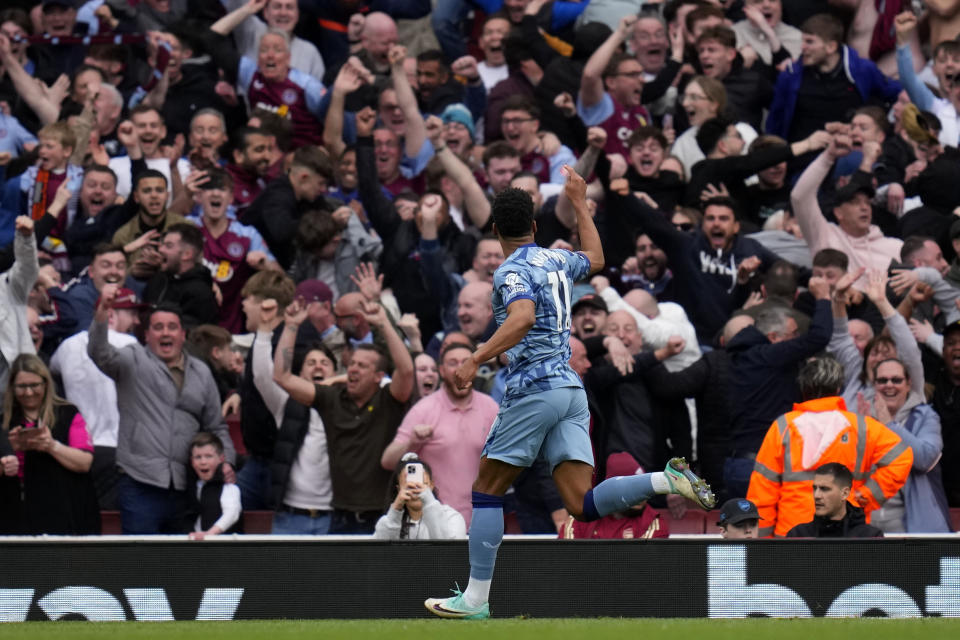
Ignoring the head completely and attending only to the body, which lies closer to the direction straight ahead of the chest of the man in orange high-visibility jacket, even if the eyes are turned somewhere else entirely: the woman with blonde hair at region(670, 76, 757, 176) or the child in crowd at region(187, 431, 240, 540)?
the woman with blonde hair

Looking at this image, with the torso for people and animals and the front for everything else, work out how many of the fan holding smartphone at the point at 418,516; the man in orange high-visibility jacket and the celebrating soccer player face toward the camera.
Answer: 1

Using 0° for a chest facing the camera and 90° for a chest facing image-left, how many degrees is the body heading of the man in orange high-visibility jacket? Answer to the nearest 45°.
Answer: approximately 180°

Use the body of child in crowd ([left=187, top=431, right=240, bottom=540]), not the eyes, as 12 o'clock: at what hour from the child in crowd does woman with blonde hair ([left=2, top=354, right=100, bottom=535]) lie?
The woman with blonde hair is roughly at 2 o'clock from the child in crowd.

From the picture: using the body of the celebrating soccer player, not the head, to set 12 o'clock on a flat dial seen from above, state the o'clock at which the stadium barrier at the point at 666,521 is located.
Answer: The stadium barrier is roughly at 2 o'clock from the celebrating soccer player.

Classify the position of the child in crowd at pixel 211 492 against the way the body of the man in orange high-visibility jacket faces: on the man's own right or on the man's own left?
on the man's own left

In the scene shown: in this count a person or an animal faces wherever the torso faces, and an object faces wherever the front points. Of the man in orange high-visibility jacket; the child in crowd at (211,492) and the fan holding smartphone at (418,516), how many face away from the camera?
1

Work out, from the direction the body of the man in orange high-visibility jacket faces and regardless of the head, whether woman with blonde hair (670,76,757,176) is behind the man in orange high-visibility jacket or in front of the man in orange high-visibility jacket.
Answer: in front

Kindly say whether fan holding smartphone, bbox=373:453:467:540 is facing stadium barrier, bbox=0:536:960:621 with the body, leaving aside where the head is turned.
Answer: yes

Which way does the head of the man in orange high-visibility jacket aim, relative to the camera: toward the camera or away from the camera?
away from the camera

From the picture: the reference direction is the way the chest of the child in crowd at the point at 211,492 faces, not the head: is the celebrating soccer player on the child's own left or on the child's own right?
on the child's own left

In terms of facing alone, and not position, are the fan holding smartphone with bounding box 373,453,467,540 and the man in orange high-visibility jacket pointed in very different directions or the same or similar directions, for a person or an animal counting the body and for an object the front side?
very different directions

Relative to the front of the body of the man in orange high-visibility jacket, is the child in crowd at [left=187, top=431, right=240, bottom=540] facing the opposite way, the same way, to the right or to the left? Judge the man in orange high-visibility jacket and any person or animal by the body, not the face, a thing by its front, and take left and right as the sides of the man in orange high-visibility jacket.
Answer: the opposite way

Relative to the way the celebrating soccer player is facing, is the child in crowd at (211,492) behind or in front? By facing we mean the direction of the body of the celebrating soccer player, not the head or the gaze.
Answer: in front

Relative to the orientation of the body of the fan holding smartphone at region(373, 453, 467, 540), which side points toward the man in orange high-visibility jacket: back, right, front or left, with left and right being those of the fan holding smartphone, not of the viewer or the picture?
left

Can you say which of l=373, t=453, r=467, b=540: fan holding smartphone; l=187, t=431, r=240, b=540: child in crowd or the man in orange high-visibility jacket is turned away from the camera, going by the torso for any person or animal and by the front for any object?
the man in orange high-visibility jacket
